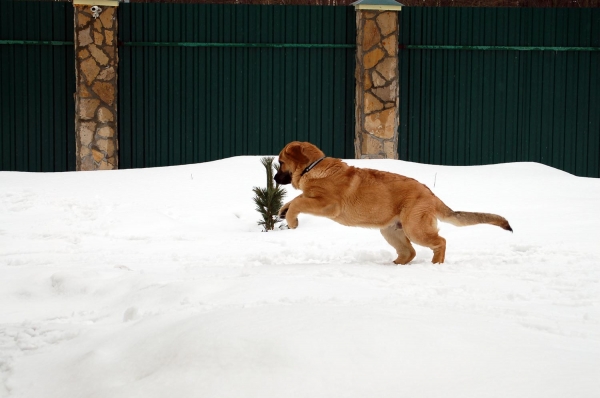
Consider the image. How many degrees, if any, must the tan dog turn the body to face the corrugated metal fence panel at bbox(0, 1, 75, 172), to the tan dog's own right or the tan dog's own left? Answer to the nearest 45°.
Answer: approximately 45° to the tan dog's own right

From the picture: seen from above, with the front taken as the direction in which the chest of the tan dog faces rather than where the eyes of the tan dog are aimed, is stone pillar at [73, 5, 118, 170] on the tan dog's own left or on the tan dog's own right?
on the tan dog's own right

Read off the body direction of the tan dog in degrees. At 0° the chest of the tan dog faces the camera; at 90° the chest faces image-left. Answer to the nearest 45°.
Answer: approximately 90°

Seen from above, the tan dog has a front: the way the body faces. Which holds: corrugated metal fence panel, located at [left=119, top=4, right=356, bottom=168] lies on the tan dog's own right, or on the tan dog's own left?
on the tan dog's own right

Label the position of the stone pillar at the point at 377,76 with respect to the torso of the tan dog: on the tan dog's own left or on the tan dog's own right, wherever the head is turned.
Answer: on the tan dog's own right
